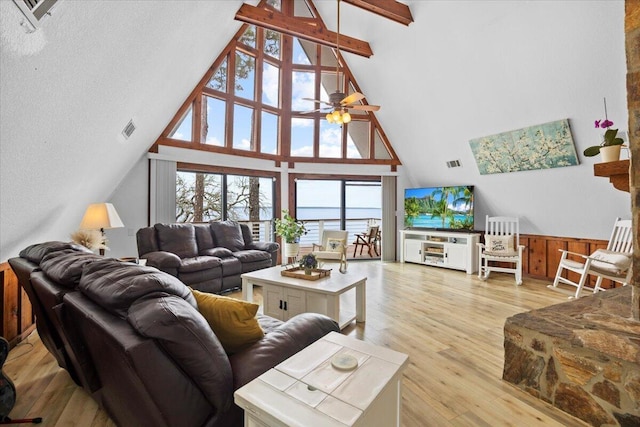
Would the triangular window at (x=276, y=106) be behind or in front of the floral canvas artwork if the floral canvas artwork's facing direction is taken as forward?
in front

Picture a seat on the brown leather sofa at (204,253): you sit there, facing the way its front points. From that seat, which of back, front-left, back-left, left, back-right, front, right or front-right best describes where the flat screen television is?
front-left

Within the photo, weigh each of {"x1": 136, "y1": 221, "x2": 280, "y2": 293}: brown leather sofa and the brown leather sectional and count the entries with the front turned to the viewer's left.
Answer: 0

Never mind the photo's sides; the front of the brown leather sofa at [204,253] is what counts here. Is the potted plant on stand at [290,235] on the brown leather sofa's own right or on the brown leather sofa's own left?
on the brown leather sofa's own left

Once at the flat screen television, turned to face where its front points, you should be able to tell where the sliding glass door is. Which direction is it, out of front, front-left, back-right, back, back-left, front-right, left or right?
front-right

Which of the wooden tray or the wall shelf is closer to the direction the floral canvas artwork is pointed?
the wooden tray

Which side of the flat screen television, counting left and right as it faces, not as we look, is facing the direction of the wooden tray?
front

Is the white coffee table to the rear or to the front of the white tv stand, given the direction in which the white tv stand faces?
to the front

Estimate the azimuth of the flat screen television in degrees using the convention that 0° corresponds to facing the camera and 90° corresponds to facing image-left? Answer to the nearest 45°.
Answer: approximately 45°

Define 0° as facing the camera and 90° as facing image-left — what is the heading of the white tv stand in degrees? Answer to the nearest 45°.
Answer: approximately 45°

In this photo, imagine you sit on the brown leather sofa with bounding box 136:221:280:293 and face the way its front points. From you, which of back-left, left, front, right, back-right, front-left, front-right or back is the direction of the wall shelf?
front

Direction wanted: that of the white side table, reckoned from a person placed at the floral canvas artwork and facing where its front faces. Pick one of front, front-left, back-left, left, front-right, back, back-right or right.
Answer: front-left
